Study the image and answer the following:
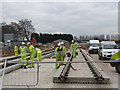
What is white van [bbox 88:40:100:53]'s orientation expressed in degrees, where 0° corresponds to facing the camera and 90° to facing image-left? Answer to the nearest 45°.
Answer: approximately 0°

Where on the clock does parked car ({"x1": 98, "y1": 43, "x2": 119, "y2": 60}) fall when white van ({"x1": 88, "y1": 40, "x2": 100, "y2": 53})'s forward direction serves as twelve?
The parked car is roughly at 12 o'clock from the white van.
